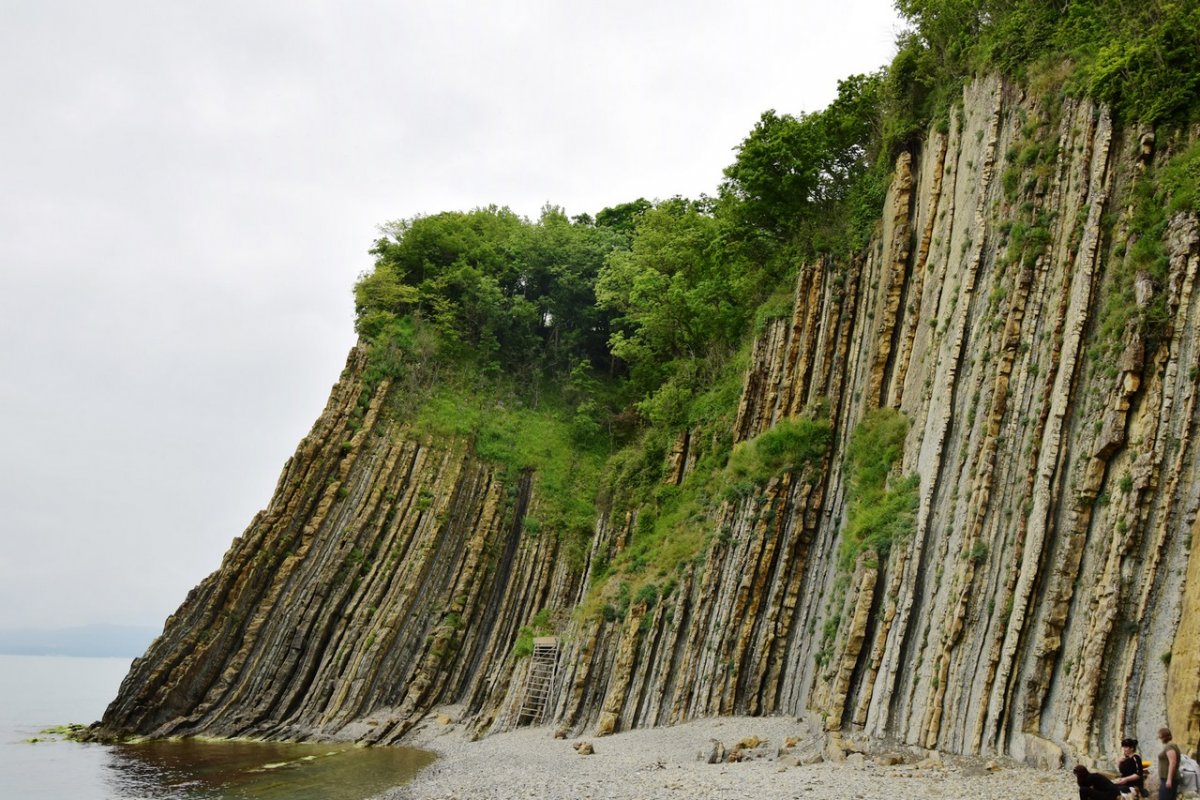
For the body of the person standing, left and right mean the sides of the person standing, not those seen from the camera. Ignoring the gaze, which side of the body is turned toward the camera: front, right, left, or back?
left
